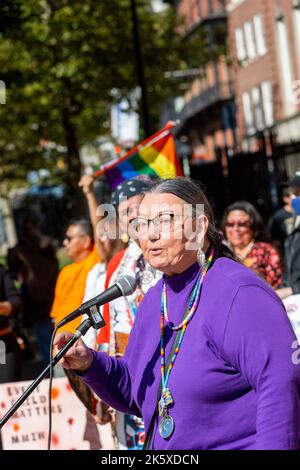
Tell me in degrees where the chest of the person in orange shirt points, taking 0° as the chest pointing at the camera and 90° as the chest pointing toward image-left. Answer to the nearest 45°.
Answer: approximately 45°

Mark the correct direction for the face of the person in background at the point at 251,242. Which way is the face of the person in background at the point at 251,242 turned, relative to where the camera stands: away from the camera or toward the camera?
toward the camera

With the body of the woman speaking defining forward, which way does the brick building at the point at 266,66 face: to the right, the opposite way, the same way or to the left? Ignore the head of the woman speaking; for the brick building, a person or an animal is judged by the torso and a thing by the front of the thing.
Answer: the same way

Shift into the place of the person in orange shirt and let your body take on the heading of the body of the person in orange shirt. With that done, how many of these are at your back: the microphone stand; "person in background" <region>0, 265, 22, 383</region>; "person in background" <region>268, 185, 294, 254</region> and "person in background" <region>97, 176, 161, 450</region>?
1

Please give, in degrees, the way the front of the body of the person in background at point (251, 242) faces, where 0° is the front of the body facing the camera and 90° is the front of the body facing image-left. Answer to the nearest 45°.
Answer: approximately 45°

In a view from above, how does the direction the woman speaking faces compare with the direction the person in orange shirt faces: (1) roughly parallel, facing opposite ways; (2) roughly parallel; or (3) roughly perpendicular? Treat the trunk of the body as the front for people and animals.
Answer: roughly parallel

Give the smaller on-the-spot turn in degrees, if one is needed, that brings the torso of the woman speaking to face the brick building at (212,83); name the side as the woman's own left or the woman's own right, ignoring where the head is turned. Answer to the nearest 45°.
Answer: approximately 135° to the woman's own right

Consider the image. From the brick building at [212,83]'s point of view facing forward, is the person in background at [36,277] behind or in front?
in front

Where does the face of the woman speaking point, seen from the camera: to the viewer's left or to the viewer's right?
to the viewer's left

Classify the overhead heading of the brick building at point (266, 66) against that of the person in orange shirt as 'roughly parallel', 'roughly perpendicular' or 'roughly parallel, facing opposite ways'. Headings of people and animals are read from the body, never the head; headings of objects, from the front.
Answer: roughly parallel

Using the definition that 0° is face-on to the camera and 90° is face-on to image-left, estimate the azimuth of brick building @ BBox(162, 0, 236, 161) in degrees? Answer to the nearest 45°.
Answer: approximately 45°

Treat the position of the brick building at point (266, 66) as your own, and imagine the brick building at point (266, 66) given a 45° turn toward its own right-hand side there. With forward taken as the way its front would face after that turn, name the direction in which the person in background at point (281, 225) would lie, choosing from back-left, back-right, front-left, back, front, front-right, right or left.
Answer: left
